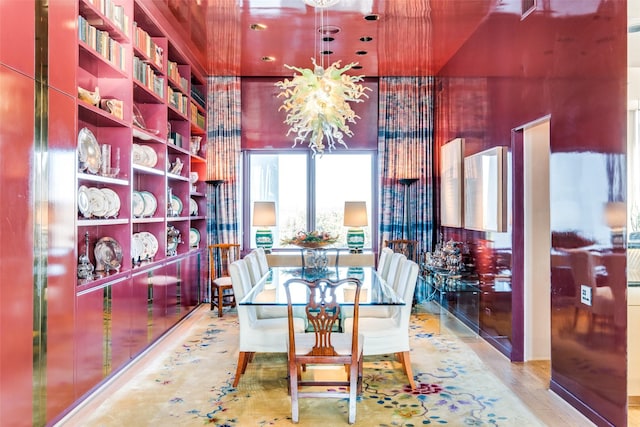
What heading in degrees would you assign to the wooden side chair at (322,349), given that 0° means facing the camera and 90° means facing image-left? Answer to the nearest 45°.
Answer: approximately 180°

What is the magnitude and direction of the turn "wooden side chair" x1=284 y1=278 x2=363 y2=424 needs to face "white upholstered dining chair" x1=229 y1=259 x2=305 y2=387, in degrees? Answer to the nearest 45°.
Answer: approximately 45° to its left

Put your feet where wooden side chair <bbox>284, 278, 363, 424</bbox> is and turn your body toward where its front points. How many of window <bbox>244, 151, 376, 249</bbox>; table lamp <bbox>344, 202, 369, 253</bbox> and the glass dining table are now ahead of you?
3

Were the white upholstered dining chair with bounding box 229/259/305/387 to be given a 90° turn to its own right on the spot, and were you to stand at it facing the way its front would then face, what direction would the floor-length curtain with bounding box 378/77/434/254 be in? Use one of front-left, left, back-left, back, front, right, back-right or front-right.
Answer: back-left

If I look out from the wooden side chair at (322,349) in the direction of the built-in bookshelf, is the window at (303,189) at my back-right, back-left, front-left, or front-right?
front-right

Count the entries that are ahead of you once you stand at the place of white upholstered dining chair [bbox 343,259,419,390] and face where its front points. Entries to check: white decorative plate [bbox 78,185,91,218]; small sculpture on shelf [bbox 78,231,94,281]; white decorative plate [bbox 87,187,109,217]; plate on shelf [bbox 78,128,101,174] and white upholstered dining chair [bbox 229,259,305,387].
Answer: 5

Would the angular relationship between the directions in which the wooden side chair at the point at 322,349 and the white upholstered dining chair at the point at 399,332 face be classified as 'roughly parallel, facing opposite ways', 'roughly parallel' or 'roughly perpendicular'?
roughly perpendicular

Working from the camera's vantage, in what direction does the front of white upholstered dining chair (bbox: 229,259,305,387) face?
facing to the right of the viewer

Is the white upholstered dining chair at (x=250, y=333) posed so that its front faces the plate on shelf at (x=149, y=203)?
no

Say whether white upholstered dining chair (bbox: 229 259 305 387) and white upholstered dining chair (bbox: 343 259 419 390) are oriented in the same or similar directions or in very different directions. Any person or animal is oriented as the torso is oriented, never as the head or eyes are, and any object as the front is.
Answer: very different directions

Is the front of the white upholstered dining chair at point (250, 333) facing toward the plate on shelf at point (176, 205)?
no

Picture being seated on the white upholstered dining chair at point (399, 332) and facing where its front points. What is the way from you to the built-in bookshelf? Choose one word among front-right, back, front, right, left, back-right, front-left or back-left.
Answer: front

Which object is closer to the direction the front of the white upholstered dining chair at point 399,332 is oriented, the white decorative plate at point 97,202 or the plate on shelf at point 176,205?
the white decorative plate

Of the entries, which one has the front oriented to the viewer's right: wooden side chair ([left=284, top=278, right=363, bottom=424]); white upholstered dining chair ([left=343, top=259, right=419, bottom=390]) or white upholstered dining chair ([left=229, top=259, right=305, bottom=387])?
white upholstered dining chair ([left=229, top=259, right=305, bottom=387])

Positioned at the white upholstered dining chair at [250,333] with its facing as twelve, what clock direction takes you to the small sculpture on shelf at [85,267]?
The small sculpture on shelf is roughly at 6 o'clock from the white upholstered dining chair.

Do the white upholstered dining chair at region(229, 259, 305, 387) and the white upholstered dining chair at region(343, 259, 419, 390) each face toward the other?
yes

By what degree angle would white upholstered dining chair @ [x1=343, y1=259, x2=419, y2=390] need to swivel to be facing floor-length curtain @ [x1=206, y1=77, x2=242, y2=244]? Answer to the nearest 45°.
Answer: approximately 45° to its right

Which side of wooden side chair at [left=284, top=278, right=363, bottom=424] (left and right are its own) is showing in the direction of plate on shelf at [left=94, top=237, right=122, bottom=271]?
left

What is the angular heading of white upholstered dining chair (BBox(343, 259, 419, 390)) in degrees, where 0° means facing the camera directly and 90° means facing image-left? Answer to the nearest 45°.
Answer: approximately 90°

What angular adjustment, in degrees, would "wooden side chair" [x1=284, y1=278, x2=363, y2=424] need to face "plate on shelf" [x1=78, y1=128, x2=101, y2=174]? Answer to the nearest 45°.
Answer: approximately 90° to its left

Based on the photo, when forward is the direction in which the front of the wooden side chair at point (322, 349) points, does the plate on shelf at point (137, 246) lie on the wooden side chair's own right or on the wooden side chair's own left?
on the wooden side chair's own left

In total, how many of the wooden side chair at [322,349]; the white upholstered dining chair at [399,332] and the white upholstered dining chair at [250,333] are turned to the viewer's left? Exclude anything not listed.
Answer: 1
